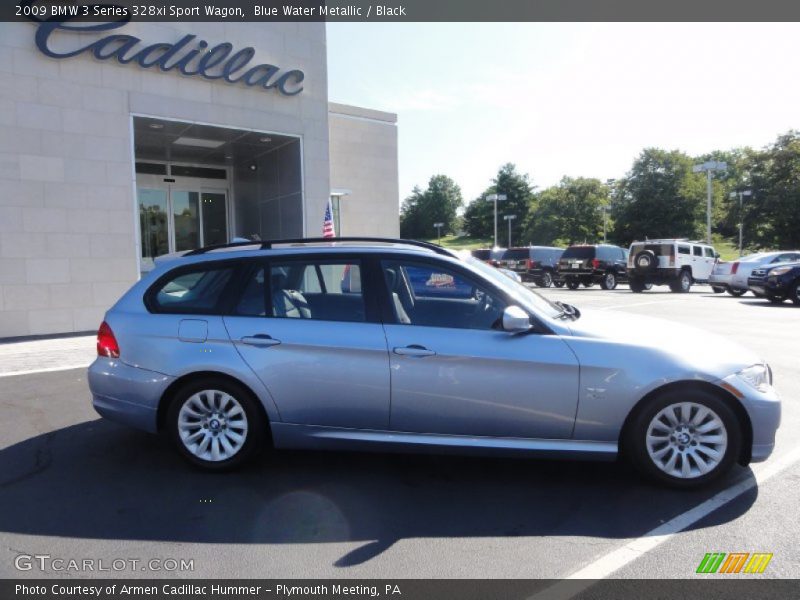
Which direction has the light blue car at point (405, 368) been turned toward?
to the viewer's right

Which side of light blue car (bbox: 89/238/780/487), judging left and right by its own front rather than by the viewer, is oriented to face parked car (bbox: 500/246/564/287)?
left

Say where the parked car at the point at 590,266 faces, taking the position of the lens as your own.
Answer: facing away from the viewer and to the right of the viewer

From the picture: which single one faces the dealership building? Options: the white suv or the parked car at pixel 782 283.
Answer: the parked car

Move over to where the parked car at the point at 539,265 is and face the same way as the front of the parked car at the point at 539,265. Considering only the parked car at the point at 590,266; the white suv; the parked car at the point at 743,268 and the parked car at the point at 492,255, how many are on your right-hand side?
3

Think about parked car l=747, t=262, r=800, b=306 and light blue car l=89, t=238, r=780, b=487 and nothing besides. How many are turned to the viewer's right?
1

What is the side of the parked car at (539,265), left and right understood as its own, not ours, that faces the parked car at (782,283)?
right

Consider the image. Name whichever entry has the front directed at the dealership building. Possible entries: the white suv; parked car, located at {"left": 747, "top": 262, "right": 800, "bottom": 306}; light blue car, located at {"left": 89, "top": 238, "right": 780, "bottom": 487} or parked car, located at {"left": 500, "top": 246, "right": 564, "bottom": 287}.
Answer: parked car, located at {"left": 747, "top": 262, "right": 800, "bottom": 306}

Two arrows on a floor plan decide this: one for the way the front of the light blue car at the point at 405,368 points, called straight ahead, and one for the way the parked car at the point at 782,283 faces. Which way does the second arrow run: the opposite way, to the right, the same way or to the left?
the opposite way

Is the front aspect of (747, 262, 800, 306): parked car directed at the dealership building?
yes
